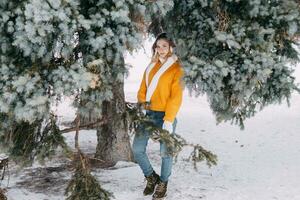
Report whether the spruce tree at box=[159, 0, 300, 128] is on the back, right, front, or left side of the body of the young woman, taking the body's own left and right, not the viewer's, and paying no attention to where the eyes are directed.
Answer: left

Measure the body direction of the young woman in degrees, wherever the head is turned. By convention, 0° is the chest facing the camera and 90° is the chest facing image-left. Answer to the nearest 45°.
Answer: approximately 45°

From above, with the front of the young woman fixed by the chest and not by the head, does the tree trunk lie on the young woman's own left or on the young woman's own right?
on the young woman's own right
